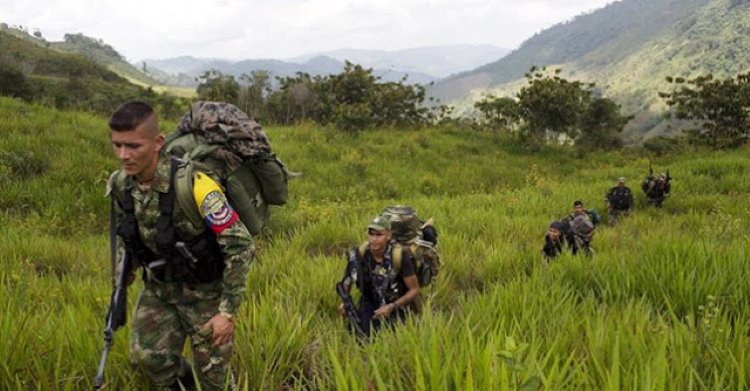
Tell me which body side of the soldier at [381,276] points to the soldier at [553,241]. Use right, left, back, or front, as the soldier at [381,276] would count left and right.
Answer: back

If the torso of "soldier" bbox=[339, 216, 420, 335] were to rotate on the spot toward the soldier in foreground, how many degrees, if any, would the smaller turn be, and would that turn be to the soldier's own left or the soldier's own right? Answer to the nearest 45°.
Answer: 0° — they already face them

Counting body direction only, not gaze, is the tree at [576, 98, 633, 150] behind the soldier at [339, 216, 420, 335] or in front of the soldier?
behind

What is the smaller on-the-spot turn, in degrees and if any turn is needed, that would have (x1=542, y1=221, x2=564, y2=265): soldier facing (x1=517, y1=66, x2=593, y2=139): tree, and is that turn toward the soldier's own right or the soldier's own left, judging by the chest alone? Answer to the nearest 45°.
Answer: approximately 135° to the soldier's own right

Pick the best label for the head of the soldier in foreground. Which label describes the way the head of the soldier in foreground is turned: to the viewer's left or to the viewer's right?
to the viewer's left

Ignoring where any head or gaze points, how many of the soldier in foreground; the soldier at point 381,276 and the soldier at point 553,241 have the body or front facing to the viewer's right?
0

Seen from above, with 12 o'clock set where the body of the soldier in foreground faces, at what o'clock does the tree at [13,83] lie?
The tree is roughly at 4 o'clock from the soldier in foreground.

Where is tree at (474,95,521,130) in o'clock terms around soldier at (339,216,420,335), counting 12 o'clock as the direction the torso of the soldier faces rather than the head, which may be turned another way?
The tree is roughly at 5 o'clock from the soldier.

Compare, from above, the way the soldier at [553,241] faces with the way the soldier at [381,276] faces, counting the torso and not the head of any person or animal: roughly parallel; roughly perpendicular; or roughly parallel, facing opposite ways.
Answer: roughly parallel

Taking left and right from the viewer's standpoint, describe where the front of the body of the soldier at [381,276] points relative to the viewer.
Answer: facing the viewer and to the left of the viewer

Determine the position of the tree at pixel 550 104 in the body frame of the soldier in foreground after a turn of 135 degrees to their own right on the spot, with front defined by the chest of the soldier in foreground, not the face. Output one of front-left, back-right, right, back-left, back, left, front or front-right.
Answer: front-right

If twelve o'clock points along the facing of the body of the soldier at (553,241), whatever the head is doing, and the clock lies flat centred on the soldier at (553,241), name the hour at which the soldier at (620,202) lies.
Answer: the soldier at (620,202) is roughly at 5 o'clock from the soldier at (553,241).

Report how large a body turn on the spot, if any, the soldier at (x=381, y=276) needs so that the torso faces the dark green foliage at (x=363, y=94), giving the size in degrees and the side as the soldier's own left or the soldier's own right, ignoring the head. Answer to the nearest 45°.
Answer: approximately 135° to the soldier's own right

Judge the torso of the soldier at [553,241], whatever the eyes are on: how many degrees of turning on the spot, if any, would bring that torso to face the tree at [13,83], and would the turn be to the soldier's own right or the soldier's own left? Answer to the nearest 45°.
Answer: approximately 90° to the soldier's own right

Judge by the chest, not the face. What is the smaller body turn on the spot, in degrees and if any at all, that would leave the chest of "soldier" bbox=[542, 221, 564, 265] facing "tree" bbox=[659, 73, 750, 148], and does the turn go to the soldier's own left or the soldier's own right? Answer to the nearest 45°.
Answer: approximately 135° to the soldier's own right

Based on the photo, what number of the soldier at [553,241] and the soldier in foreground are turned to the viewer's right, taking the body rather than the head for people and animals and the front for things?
0
